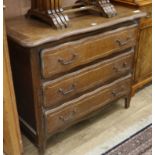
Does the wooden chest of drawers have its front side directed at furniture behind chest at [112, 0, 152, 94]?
no
